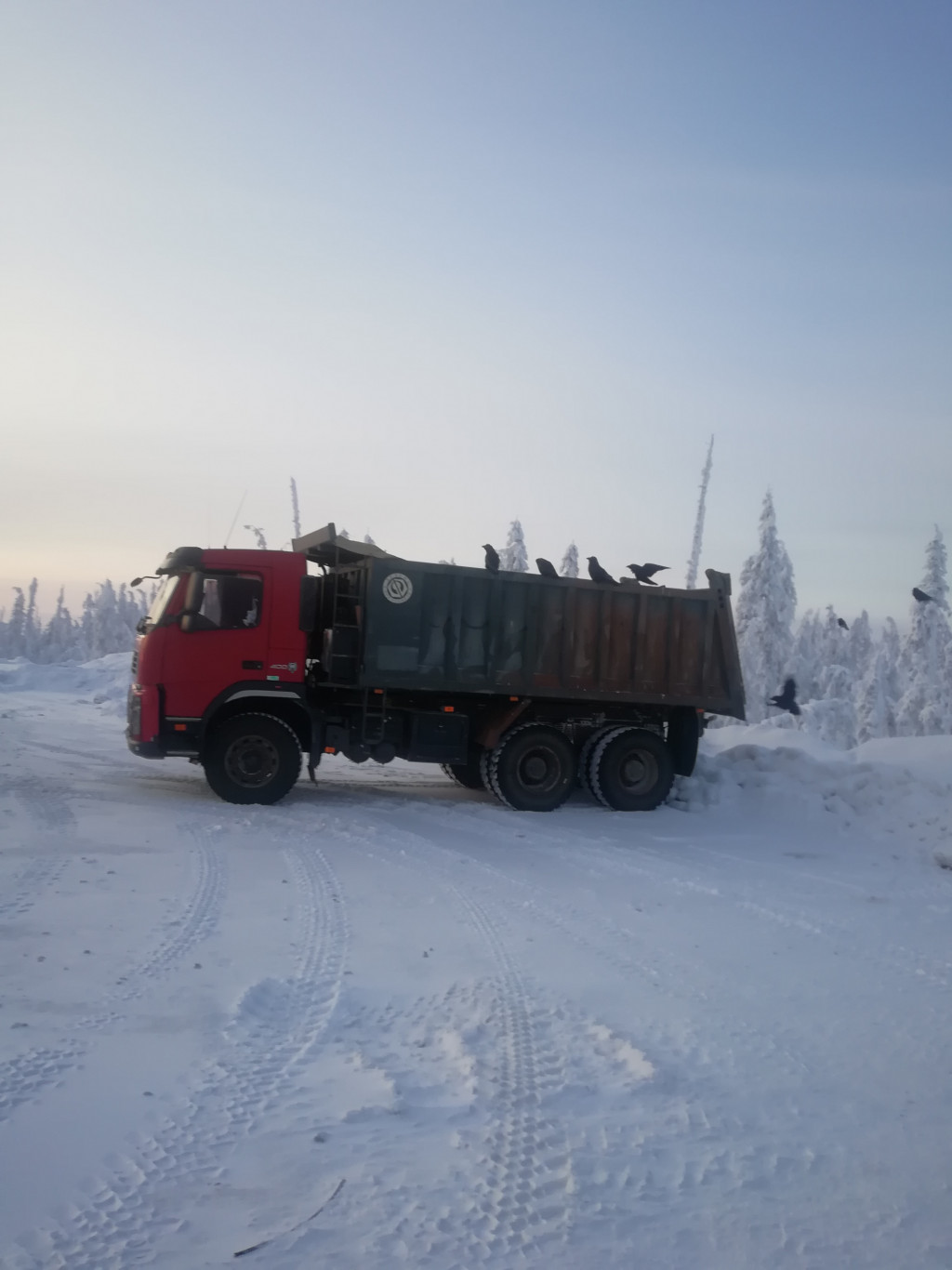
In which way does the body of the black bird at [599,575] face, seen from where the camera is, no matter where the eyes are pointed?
to the viewer's left

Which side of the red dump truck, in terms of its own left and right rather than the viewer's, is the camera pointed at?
left

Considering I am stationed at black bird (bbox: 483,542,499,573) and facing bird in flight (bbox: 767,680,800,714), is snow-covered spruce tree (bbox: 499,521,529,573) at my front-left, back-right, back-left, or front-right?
front-left

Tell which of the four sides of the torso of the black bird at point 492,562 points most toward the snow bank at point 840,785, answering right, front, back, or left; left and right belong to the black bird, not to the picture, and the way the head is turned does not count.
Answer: back

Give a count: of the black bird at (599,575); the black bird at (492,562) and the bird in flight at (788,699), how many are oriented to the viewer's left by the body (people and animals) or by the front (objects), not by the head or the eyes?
3

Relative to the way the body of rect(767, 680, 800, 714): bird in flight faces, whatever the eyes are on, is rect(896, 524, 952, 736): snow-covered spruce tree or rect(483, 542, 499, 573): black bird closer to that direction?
the black bird

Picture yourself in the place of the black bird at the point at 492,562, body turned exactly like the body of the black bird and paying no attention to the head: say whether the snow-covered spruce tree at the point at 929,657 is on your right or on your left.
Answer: on your right

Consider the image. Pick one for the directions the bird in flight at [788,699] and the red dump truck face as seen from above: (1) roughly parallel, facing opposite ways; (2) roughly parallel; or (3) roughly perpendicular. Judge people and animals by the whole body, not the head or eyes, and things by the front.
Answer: roughly parallel

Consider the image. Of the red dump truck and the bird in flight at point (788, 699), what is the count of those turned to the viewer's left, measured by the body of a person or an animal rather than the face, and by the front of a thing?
2

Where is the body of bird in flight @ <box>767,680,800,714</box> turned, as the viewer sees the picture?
to the viewer's left

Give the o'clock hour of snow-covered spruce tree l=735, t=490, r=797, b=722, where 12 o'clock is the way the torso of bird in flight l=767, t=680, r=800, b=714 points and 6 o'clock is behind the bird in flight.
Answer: The snow-covered spruce tree is roughly at 3 o'clock from the bird in flight.
